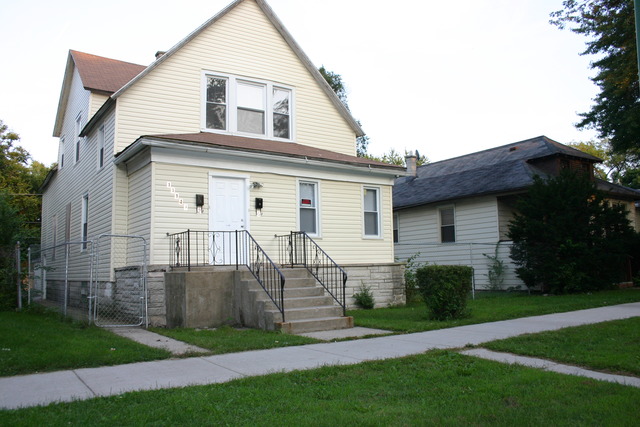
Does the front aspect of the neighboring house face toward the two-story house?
no

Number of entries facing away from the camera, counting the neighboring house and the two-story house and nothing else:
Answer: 0

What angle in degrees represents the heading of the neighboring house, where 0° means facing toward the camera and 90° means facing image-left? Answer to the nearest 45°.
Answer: approximately 315°

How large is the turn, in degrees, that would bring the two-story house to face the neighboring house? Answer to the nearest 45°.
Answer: approximately 90° to its left

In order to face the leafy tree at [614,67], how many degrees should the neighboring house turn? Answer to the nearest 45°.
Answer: approximately 45° to its left

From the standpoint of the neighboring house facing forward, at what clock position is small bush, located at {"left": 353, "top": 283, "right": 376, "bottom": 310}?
The small bush is roughly at 2 o'clock from the neighboring house.

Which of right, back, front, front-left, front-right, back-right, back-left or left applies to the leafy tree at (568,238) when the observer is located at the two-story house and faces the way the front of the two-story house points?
front-left

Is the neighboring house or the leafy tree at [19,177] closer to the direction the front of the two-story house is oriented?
the neighboring house

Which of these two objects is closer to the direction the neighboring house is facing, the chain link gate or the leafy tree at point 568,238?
the leafy tree

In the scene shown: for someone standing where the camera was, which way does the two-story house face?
facing the viewer and to the right of the viewer

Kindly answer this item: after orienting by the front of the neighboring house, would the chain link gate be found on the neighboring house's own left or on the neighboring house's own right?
on the neighboring house's own right

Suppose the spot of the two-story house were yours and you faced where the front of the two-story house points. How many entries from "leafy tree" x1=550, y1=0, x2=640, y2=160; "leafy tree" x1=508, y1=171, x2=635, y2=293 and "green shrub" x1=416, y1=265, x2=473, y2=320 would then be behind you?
0

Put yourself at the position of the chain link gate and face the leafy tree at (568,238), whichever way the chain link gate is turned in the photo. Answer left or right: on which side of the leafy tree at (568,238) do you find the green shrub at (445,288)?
right

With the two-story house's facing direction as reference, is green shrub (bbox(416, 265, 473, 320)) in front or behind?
in front

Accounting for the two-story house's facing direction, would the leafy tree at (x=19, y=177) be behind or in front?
behind

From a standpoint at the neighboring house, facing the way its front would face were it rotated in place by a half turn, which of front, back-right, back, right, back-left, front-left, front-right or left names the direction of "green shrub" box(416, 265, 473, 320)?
back-left

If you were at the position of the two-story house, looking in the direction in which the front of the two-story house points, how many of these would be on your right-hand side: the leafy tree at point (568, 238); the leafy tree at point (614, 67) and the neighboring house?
0

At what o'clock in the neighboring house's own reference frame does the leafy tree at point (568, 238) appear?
The leafy tree is roughly at 12 o'clock from the neighboring house.
